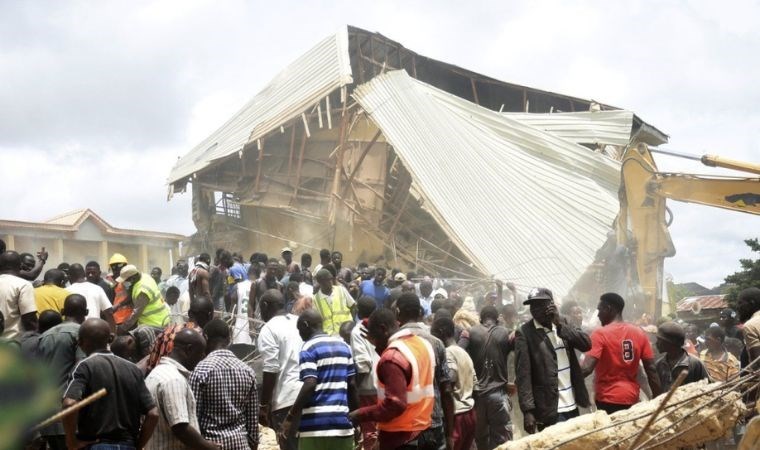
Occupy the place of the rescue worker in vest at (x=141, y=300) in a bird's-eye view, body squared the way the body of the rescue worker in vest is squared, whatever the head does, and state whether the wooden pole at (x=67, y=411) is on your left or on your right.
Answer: on your left

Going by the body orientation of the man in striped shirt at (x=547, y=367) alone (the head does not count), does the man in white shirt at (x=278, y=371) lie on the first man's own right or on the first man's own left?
on the first man's own right

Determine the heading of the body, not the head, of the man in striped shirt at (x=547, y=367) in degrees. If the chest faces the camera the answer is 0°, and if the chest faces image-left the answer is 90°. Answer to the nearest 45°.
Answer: approximately 0°

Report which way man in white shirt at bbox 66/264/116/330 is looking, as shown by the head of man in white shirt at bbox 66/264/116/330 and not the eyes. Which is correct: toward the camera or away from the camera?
away from the camera

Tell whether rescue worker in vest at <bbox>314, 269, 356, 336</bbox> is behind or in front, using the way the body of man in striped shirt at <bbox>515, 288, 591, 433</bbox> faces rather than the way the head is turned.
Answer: behind

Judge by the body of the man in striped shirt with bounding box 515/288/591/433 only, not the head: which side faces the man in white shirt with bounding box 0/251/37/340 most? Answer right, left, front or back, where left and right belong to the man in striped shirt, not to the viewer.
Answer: right

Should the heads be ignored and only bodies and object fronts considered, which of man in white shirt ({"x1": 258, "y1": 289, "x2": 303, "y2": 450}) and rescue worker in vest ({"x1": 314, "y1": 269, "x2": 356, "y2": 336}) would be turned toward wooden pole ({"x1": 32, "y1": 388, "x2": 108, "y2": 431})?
the rescue worker in vest

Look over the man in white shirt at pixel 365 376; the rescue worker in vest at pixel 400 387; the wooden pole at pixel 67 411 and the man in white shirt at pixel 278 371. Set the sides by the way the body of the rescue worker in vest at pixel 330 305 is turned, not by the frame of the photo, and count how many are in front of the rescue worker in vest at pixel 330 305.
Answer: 4

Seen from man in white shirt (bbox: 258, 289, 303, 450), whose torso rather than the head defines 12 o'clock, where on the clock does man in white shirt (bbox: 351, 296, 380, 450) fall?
man in white shirt (bbox: 351, 296, 380, 450) is roughly at 4 o'clock from man in white shirt (bbox: 258, 289, 303, 450).
